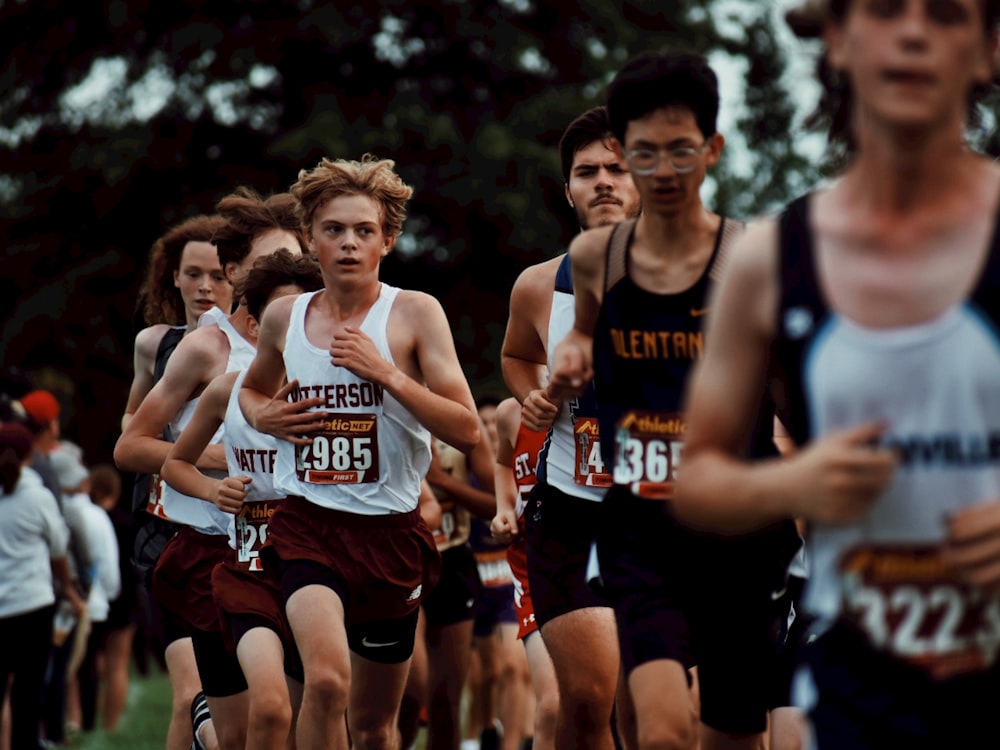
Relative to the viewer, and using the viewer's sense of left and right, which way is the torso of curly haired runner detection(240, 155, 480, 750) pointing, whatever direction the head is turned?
facing the viewer

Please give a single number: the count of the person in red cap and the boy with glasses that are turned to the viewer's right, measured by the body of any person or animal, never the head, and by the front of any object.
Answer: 1

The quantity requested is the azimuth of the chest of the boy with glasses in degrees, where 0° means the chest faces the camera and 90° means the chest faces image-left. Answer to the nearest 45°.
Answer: approximately 0°

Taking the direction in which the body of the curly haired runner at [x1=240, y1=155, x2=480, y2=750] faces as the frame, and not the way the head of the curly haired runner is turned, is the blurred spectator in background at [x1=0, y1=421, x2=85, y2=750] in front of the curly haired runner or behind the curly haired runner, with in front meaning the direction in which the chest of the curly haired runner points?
behind

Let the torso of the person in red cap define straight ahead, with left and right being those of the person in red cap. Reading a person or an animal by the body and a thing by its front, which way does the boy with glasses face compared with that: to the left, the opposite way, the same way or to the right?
to the right

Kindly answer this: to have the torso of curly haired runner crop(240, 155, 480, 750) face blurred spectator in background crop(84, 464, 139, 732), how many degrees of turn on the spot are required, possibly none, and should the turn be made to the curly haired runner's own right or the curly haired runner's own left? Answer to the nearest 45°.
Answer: approximately 180°

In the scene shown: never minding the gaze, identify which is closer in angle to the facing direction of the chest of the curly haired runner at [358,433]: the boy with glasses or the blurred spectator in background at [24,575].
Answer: the boy with glasses

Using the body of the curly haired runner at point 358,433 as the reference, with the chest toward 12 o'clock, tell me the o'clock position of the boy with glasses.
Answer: The boy with glasses is roughly at 11 o'clock from the curly haired runner.

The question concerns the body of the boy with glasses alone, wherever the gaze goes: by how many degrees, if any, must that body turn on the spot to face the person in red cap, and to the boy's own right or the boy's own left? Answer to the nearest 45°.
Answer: approximately 135° to the boy's own right

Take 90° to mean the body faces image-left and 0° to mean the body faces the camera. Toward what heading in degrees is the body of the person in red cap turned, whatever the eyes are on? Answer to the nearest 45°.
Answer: approximately 270°
